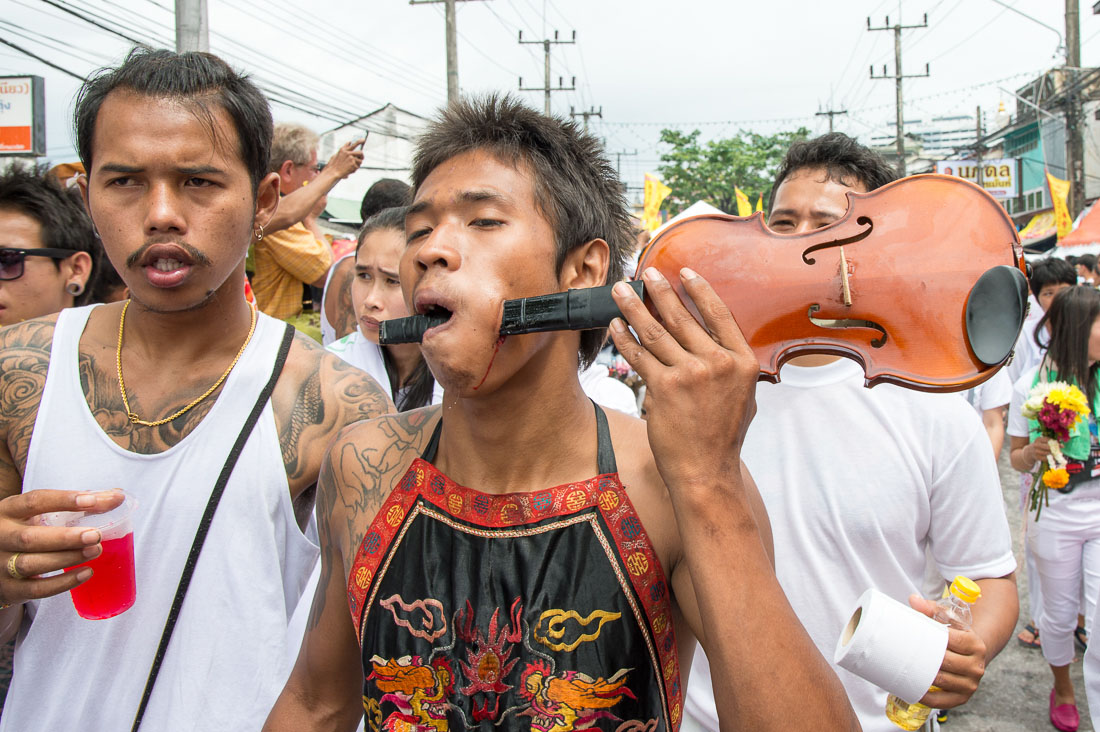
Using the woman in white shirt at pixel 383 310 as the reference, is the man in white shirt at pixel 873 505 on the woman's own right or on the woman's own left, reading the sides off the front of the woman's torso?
on the woman's own left

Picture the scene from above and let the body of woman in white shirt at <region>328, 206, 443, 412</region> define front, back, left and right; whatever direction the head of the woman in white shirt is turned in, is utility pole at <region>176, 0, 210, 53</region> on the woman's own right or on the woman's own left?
on the woman's own right

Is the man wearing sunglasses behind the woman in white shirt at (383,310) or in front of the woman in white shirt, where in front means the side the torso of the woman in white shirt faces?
in front

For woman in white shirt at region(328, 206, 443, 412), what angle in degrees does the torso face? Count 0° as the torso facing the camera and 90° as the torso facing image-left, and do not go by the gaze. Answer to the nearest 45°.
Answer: approximately 45°

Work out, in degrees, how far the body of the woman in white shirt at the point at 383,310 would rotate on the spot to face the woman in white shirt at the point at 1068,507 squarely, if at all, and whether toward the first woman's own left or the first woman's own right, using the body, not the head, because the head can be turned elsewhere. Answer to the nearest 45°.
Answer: approximately 135° to the first woman's own left

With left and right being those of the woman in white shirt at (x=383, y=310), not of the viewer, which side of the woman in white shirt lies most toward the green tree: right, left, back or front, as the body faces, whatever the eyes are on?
back

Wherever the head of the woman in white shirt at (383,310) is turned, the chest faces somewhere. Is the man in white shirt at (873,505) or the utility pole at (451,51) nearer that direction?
the man in white shirt

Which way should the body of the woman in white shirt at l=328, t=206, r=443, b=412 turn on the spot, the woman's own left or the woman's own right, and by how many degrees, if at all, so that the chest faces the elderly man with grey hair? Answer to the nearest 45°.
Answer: approximately 135° to the woman's own right

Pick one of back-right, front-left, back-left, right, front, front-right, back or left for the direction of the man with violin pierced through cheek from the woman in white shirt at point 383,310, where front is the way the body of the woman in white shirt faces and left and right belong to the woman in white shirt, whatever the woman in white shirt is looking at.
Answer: front-left

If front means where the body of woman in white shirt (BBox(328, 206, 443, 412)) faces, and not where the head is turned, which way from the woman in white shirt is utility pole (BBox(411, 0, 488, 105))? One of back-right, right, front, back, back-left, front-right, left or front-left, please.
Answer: back-right
